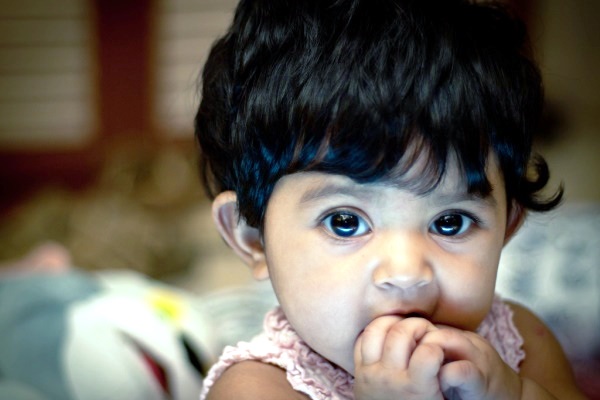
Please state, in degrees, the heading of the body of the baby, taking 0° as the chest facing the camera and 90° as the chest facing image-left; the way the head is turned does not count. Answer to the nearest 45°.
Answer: approximately 0°

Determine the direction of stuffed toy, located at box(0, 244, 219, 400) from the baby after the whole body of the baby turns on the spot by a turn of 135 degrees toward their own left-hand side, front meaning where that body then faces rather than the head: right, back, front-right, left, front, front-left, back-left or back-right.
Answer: left
